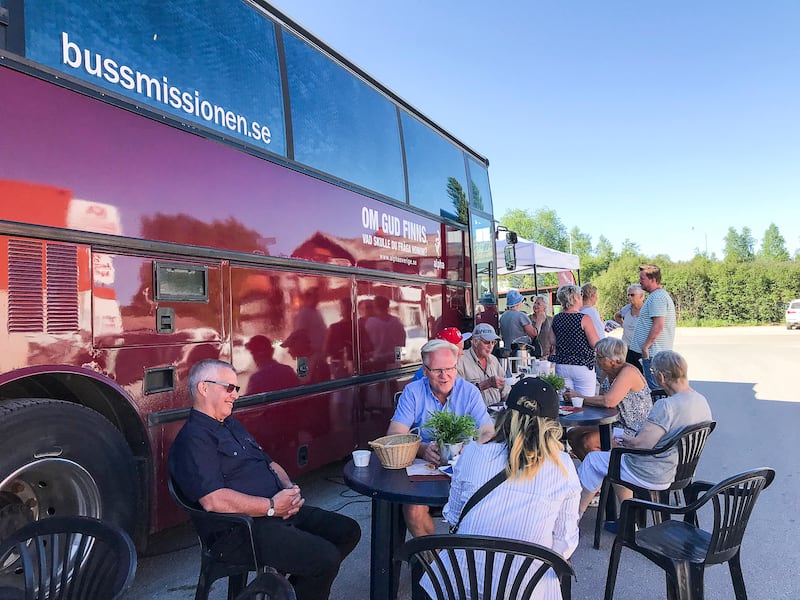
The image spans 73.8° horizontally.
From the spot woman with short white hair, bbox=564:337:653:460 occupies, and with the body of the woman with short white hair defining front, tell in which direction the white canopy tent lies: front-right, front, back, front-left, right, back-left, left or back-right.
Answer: right

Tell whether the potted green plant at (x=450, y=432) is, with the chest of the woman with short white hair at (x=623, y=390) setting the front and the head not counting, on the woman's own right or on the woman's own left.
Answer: on the woman's own left

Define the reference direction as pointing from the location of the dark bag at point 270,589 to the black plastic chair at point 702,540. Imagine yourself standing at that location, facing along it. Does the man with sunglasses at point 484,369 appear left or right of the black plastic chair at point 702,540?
left

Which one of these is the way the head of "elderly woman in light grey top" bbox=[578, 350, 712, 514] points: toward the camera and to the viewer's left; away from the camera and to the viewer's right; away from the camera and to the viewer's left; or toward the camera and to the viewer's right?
away from the camera and to the viewer's left

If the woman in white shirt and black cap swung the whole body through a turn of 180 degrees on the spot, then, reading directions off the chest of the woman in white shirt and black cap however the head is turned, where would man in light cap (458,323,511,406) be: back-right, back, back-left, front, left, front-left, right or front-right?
back

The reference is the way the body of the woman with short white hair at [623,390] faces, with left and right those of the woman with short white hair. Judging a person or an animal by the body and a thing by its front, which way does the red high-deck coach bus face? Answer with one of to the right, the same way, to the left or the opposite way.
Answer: to the right

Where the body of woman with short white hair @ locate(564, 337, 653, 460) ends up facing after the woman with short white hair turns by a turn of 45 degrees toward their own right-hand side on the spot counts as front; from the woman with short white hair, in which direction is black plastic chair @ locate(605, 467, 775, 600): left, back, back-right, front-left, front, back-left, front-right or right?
back-left

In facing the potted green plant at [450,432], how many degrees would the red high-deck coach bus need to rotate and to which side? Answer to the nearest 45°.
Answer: approximately 90° to its right

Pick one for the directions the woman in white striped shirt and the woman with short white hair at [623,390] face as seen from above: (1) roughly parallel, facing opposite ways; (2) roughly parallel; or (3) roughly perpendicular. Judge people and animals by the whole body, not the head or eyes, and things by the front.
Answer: roughly perpendicular

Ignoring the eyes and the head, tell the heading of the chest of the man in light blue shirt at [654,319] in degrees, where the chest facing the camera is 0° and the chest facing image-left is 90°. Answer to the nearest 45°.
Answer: approximately 90°

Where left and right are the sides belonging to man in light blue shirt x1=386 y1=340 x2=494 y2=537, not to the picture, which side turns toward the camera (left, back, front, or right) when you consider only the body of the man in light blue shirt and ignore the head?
front

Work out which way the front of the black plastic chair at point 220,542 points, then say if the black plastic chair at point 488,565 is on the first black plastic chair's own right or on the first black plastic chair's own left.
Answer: on the first black plastic chair's own right

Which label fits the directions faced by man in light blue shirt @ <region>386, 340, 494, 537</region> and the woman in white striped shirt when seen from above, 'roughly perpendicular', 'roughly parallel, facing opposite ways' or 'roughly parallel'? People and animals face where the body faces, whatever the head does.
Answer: roughly parallel, facing opposite ways

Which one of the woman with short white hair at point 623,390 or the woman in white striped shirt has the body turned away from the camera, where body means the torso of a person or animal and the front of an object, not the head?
the woman in white striped shirt

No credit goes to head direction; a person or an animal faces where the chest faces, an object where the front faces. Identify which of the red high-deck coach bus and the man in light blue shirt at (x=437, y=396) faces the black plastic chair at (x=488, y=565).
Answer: the man in light blue shirt

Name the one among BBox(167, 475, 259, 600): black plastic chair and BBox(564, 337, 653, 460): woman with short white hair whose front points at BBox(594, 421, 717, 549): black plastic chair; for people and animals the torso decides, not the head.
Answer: BBox(167, 475, 259, 600): black plastic chair

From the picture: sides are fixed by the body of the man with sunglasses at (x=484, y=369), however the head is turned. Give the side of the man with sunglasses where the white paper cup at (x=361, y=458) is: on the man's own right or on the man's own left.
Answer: on the man's own right

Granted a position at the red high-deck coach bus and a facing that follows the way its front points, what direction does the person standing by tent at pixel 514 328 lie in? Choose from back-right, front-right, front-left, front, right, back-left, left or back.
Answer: front

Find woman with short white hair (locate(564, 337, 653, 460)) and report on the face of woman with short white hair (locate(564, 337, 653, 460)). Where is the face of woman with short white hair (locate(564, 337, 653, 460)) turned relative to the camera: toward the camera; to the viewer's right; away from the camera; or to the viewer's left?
to the viewer's left

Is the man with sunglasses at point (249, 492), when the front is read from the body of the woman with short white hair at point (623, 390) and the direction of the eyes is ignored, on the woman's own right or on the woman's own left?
on the woman's own left
